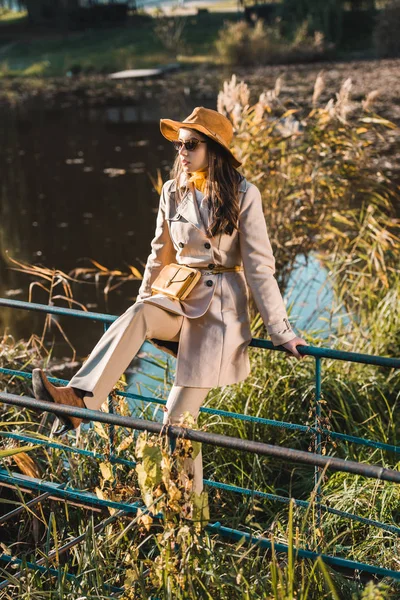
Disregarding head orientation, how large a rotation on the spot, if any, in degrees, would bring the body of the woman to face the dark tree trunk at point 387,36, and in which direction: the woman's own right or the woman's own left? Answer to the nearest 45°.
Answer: approximately 135° to the woman's own right

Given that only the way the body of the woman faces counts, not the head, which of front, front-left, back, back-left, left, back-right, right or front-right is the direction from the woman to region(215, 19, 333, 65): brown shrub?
back-right

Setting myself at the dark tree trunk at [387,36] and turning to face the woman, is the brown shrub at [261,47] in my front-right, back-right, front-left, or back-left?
front-right

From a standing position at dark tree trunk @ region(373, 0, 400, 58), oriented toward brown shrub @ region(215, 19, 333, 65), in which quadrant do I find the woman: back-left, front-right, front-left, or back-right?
front-left
